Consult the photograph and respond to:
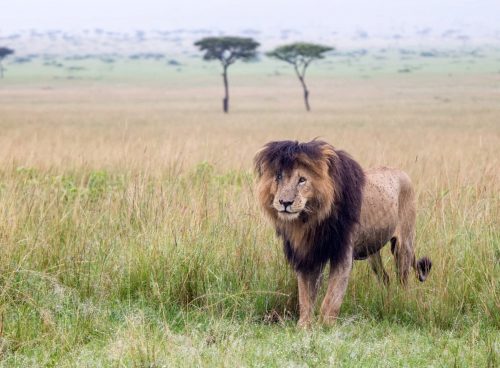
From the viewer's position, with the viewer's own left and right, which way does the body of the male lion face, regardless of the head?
facing the viewer and to the left of the viewer
